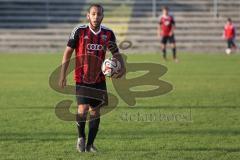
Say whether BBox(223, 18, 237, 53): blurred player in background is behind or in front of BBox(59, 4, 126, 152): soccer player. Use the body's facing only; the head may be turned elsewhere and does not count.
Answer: behind

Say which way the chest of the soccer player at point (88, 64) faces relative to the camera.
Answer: toward the camera

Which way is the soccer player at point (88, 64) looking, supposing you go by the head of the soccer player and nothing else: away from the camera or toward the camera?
toward the camera
